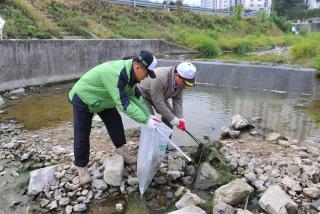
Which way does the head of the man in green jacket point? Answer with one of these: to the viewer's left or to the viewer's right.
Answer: to the viewer's right

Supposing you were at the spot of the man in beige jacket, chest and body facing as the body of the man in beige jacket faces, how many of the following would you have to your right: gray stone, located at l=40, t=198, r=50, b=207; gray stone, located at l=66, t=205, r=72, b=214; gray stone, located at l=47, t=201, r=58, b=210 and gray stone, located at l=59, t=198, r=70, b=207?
4

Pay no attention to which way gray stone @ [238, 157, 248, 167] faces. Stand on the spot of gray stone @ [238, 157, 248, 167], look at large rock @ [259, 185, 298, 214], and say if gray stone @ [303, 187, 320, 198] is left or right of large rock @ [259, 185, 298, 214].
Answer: left

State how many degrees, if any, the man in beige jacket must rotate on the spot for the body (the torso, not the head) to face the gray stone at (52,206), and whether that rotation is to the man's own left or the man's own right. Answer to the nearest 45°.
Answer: approximately 90° to the man's own right
